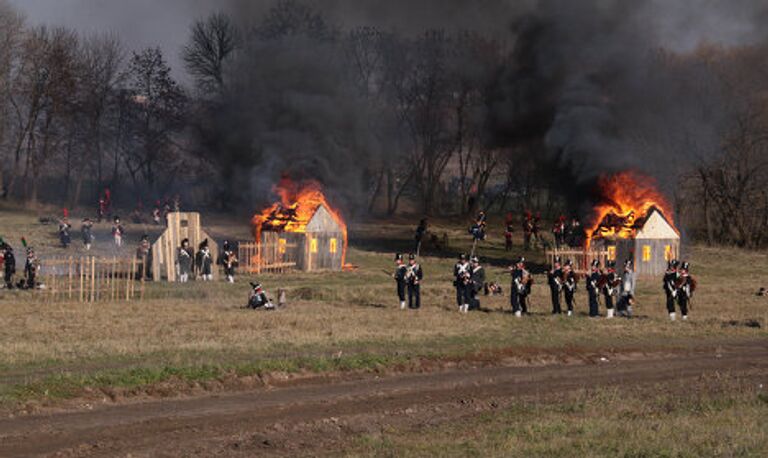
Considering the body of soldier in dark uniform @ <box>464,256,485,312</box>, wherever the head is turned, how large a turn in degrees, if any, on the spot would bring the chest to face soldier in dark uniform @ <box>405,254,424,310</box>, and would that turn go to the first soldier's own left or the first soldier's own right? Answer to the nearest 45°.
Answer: approximately 45° to the first soldier's own right

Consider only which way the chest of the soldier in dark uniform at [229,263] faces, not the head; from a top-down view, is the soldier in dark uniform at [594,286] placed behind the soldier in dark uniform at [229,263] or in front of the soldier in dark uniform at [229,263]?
in front

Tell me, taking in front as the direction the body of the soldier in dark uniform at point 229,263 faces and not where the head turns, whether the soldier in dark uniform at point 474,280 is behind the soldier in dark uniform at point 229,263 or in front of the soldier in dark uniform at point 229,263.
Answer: in front

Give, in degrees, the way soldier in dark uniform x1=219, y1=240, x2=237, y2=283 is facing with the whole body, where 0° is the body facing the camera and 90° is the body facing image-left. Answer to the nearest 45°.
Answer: approximately 315°

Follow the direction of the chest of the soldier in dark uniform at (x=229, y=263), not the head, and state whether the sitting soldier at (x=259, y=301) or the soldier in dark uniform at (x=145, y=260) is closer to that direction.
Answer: the sitting soldier

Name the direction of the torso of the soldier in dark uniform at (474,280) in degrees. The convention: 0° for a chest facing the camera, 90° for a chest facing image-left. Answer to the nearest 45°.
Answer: approximately 45°

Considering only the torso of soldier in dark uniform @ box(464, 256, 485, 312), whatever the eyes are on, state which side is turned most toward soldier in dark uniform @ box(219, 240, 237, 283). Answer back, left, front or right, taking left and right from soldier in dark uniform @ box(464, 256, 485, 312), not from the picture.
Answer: right

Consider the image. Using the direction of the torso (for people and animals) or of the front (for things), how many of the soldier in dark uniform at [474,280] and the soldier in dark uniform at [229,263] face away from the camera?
0
